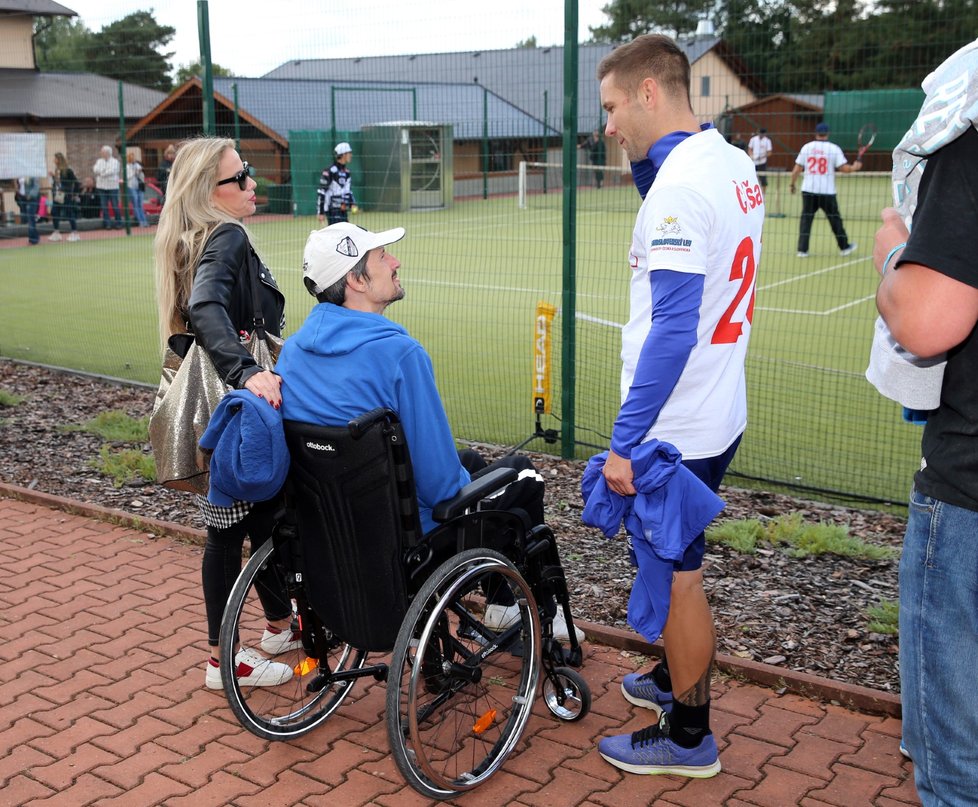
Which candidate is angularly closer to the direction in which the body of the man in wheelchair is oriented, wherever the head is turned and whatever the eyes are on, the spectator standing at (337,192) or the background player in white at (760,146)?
the background player in white

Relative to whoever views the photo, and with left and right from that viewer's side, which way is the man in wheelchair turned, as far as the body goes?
facing away from the viewer and to the right of the viewer

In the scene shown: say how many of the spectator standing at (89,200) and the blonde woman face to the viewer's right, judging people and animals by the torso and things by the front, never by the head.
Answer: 1

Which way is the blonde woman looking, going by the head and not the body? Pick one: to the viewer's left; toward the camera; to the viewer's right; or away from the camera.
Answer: to the viewer's right

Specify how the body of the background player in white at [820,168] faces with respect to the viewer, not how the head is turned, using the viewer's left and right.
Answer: facing away from the viewer

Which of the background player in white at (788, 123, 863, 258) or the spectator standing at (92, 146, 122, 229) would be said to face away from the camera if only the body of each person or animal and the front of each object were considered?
the background player in white

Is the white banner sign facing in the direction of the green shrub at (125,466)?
yes
